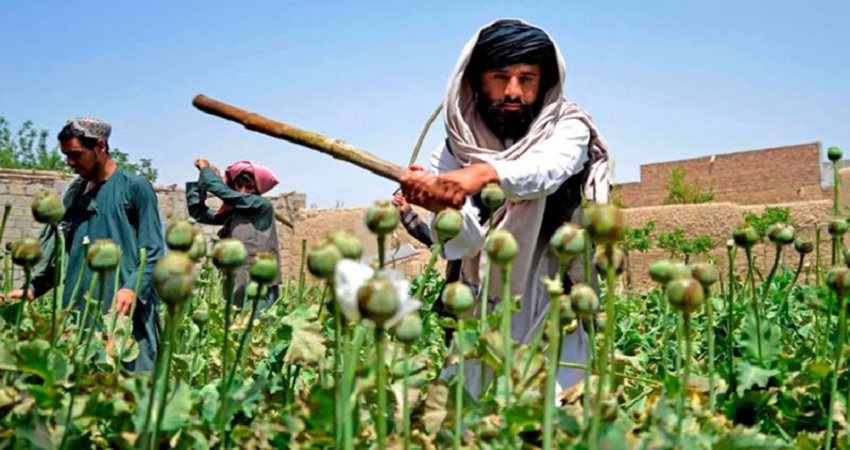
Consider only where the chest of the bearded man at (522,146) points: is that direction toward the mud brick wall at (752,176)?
no

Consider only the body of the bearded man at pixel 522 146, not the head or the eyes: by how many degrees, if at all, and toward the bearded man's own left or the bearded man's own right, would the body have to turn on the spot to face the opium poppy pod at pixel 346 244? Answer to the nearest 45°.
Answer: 0° — they already face it

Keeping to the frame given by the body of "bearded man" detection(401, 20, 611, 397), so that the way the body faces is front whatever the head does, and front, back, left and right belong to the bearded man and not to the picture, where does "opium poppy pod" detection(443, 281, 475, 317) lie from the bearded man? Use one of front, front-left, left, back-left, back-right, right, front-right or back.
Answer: front

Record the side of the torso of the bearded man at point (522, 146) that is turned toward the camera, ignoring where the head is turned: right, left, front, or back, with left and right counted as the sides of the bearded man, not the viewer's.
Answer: front

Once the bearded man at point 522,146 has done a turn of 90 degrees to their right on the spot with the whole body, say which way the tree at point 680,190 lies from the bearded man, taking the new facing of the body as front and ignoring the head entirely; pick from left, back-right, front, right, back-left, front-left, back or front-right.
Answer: right

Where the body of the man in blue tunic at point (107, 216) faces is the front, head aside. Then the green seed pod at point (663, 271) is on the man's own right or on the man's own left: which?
on the man's own left

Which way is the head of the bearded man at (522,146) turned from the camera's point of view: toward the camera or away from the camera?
toward the camera

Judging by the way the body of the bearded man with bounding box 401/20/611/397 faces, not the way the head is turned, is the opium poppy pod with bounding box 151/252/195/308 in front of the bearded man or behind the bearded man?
in front

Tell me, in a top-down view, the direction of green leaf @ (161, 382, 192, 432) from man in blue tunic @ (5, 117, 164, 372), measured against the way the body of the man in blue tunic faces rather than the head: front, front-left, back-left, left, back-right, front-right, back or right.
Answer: front-left

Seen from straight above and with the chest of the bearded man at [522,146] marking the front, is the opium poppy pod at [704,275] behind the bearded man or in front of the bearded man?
in front

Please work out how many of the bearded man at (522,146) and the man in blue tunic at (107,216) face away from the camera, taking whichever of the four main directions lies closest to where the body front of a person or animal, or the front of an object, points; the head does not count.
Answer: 0
